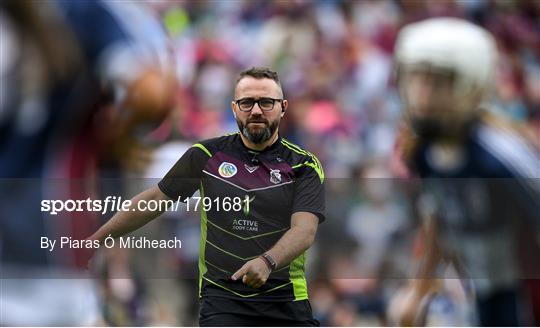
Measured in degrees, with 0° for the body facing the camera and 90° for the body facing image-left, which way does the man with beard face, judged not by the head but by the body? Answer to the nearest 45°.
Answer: approximately 0°

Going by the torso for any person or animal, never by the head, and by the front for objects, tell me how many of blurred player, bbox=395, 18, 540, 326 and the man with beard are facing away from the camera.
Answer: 0
